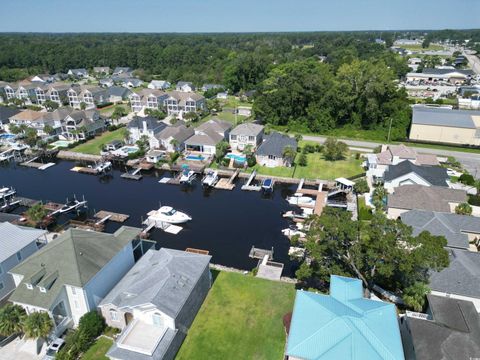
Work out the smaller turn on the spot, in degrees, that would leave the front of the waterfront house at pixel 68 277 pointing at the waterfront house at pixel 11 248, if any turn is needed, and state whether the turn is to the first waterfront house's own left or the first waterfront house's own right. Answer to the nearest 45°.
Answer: approximately 90° to the first waterfront house's own right

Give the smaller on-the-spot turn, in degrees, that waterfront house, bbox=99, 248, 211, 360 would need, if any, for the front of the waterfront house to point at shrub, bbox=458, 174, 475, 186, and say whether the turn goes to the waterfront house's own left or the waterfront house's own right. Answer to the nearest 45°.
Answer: approximately 135° to the waterfront house's own left

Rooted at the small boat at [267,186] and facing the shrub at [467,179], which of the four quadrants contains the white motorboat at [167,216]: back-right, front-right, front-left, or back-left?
back-right

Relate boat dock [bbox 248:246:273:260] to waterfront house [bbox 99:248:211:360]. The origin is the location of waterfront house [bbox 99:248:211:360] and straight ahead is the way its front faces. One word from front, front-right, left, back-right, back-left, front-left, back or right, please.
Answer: back

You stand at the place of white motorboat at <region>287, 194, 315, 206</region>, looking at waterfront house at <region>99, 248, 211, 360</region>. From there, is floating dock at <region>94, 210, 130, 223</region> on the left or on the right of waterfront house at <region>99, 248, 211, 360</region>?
right

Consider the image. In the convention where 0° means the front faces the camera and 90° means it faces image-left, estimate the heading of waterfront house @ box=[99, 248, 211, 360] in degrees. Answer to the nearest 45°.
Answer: approximately 45°

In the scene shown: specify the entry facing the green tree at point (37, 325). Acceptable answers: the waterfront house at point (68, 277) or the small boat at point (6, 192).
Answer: the waterfront house

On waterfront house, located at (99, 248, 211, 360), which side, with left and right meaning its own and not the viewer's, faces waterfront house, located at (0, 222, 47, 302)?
right

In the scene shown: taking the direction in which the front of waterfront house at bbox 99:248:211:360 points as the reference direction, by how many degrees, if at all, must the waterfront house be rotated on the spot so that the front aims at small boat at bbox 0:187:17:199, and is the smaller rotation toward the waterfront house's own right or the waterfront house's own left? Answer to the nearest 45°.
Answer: approximately 90° to the waterfront house's own right
